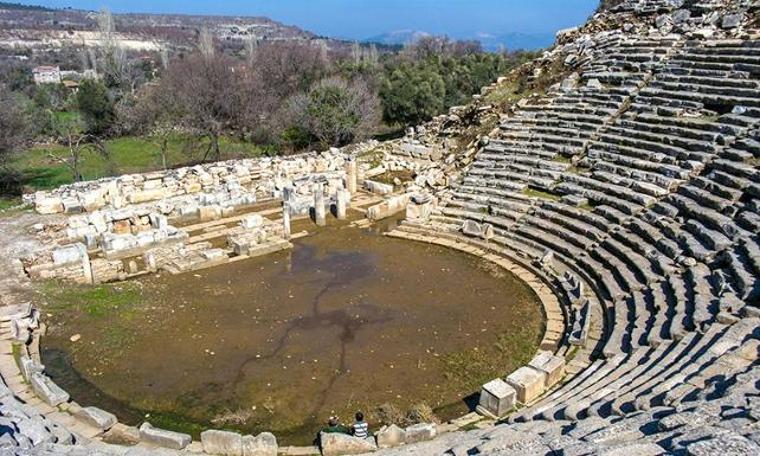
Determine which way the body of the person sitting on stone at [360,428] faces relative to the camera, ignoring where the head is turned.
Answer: away from the camera

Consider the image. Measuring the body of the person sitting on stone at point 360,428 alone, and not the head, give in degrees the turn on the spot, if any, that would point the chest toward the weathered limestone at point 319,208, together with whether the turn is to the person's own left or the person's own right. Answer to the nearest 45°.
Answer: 0° — they already face it

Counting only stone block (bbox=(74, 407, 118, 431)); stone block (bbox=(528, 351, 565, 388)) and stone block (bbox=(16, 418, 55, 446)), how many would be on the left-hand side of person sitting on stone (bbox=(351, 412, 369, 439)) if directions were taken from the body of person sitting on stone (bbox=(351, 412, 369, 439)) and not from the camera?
2

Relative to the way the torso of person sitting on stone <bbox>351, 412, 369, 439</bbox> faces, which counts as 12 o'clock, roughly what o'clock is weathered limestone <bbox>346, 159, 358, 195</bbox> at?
The weathered limestone is roughly at 12 o'clock from the person sitting on stone.

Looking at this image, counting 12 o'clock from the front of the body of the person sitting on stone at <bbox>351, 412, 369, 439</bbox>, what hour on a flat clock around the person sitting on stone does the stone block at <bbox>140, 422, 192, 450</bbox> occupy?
The stone block is roughly at 9 o'clock from the person sitting on stone.

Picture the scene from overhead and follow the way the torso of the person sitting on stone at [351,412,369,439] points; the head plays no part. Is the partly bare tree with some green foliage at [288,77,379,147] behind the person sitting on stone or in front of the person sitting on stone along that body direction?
in front

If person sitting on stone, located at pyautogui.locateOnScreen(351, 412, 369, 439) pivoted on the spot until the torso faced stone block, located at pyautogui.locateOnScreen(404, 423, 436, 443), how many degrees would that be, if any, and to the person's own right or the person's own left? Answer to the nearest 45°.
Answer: approximately 90° to the person's own right

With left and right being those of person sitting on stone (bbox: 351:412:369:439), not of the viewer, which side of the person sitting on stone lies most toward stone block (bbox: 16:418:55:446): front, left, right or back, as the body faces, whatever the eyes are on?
left

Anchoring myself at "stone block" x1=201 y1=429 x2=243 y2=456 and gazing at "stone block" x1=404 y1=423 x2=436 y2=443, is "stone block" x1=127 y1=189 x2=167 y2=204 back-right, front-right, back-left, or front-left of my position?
back-left

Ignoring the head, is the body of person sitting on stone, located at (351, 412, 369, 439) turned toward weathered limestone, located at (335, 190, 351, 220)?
yes

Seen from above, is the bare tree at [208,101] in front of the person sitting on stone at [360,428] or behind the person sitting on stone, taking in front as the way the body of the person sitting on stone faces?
in front

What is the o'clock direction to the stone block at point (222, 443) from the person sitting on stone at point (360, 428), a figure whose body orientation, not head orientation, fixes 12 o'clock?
The stone block is roughly at 9 o'clock from the person sitting on stone.
